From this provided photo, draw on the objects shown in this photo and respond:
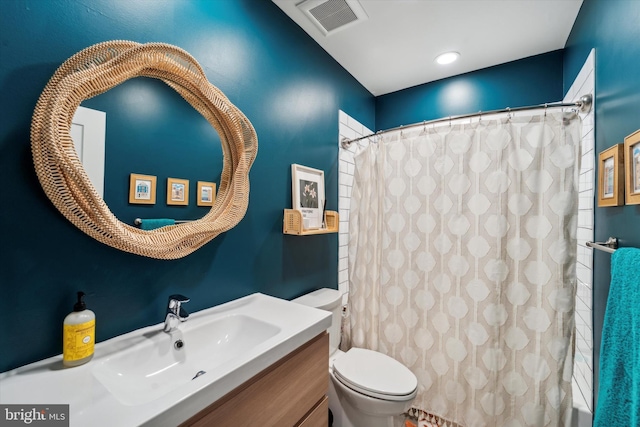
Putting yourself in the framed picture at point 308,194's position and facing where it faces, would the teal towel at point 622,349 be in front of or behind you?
in front

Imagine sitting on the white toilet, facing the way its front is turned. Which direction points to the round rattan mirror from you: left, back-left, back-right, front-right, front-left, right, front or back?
right

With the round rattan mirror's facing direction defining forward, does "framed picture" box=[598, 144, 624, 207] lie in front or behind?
in front

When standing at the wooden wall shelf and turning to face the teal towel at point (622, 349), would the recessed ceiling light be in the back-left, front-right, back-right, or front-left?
front-left

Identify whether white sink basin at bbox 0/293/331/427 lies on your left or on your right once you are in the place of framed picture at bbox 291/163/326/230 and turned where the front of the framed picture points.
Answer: on your right

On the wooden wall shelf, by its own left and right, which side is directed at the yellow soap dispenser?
right

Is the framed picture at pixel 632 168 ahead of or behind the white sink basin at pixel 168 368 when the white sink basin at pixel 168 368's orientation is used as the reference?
ahead

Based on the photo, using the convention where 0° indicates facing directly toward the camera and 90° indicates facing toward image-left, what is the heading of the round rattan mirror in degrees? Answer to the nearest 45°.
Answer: approximately 315°

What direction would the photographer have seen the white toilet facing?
facing the viewer and to the right of the viewer

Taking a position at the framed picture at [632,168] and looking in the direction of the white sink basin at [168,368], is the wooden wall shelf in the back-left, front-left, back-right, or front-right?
front-right

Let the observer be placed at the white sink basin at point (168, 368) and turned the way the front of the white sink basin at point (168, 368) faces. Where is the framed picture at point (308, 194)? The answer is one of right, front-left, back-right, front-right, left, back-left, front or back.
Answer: left
